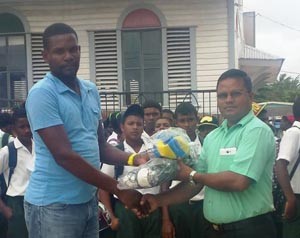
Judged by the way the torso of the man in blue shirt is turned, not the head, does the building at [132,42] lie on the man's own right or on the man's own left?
on the man's own left

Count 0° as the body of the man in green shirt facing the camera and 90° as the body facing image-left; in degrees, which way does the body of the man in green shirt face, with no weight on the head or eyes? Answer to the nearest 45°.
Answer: approximately 45°

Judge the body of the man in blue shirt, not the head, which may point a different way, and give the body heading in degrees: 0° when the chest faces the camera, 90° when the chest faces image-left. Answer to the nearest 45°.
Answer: approximately 315°

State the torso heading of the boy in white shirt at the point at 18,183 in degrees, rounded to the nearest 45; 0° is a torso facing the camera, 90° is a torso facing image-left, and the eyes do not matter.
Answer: approximately 315°

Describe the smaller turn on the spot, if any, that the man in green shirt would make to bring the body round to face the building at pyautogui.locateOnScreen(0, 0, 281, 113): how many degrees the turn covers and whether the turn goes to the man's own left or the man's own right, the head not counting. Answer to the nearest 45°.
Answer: approximately 135° to the man's own right

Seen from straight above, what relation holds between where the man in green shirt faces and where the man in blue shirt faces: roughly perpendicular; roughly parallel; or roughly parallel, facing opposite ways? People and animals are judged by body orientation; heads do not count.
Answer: roughly perpendicular
